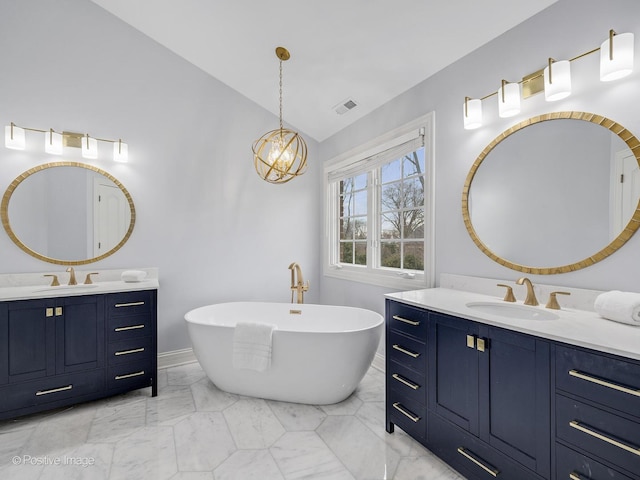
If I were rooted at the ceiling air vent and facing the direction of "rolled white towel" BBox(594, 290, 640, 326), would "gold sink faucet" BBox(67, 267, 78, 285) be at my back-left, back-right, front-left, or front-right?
back-right

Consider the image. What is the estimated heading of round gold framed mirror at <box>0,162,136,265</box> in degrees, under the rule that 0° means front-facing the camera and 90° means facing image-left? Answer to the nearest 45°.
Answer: approximately 0°

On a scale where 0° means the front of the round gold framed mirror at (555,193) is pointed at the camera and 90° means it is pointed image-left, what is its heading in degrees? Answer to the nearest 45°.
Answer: approximately 45°

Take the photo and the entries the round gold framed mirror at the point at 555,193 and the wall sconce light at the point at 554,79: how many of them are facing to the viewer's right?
0
